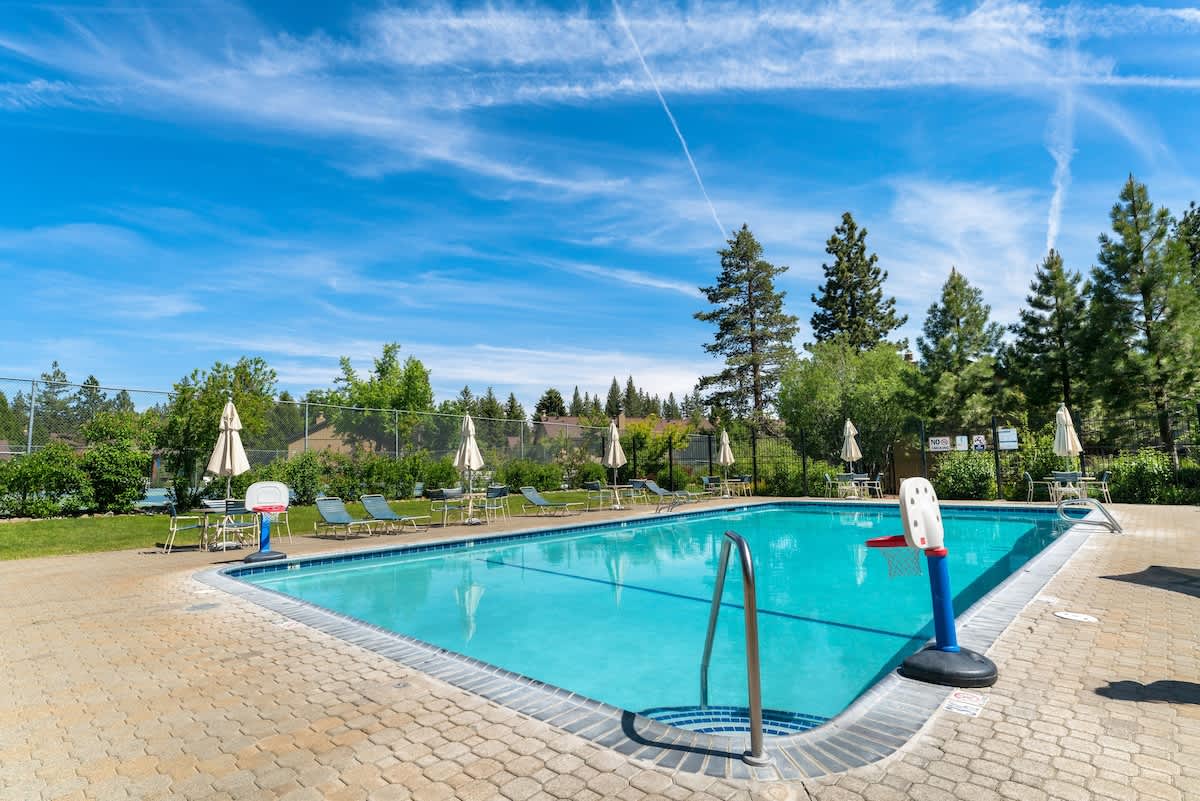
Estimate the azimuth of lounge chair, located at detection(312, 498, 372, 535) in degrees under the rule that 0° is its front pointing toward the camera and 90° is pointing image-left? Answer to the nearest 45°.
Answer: approximately 315°

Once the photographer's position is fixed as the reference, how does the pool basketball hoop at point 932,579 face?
facing away from the viewer and to the left of the viewer

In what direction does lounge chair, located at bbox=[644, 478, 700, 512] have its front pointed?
to the viewer's right

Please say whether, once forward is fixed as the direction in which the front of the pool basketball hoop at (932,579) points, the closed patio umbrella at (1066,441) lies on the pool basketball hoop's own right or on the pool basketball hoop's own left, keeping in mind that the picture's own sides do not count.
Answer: on the pool basketball hoop's own right

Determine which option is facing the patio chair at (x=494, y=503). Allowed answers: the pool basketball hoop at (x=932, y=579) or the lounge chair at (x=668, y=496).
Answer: the pool basketball hoop

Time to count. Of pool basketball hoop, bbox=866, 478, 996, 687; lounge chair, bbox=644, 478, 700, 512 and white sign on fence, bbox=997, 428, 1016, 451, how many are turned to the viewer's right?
1

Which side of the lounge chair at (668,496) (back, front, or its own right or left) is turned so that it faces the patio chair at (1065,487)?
front

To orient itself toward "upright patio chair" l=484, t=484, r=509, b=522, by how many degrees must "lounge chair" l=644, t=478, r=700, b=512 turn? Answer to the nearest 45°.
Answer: approximately 135° to its right

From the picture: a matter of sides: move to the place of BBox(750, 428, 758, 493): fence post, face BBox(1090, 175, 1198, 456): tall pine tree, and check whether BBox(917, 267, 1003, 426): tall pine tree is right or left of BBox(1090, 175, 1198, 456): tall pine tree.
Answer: left

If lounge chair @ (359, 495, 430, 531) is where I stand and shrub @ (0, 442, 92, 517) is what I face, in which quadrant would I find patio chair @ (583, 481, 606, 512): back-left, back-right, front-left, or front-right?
back-right

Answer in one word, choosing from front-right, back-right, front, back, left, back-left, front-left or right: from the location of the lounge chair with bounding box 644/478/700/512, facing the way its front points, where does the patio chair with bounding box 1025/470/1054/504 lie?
front

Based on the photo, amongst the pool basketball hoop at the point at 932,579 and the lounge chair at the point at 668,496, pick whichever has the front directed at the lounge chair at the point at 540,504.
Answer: the pool basketball hoop

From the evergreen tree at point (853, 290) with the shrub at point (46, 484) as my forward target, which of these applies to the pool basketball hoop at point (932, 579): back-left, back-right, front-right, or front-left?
front-left

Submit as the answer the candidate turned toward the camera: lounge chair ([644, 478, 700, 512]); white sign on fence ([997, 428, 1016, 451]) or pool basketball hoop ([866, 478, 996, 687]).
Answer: the white sign on fence

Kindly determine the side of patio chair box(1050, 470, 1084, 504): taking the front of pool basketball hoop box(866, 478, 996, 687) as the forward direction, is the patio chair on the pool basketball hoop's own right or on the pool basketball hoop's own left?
on the pool basketball hoop's own right

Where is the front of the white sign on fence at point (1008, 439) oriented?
toward the camera
